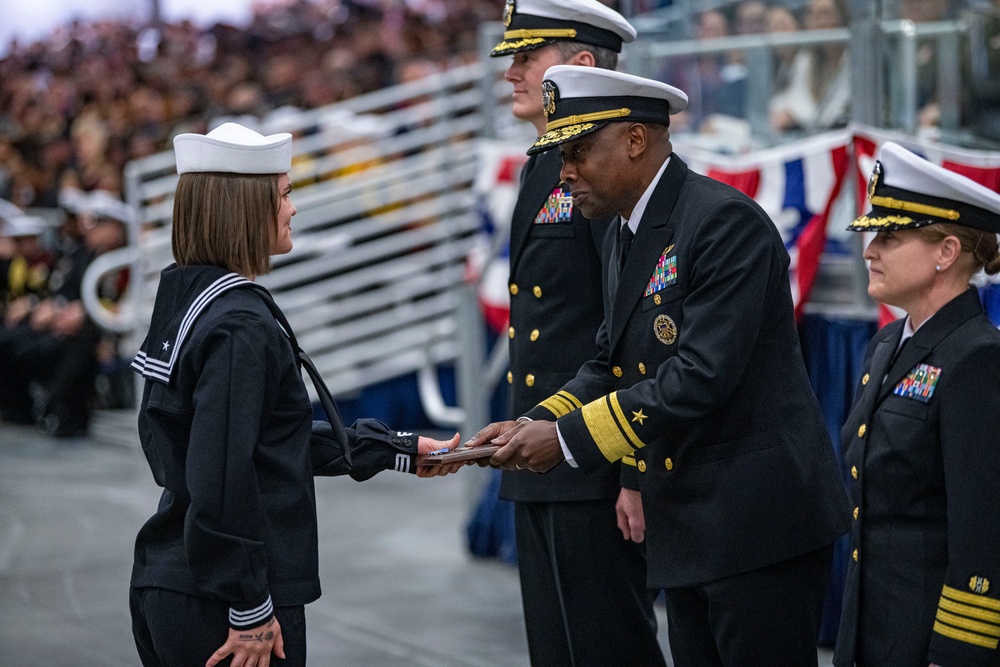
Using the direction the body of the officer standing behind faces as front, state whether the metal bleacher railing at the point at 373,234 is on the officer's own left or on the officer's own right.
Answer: on the officer's own right

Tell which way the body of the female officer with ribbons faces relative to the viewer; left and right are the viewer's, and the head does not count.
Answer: facing to the left of the viewer

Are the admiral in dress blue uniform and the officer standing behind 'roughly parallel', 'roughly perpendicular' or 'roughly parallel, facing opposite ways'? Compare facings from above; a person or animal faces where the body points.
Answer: roughly parallel

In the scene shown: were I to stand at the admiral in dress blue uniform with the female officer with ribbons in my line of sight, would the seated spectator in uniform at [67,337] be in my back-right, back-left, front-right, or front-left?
back-left

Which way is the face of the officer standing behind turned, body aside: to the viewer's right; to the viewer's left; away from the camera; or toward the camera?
to the viewer's left

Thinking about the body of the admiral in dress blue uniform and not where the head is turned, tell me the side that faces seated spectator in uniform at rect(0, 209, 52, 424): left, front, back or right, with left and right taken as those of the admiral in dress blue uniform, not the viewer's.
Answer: right

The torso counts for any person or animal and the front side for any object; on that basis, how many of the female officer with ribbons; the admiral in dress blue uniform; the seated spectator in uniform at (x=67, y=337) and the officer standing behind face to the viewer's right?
0

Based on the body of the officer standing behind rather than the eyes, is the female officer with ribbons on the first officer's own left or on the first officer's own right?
on the first officer's own left

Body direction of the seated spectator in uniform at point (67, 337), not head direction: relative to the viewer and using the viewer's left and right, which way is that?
facing the viewer and to the left of the viewer

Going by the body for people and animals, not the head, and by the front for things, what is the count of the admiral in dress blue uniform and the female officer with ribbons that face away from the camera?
0

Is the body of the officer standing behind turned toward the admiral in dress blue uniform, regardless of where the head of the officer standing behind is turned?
no

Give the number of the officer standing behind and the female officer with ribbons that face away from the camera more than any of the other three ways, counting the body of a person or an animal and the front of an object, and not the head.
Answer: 0

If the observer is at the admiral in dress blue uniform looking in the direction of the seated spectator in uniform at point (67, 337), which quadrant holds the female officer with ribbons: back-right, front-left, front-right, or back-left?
back-right

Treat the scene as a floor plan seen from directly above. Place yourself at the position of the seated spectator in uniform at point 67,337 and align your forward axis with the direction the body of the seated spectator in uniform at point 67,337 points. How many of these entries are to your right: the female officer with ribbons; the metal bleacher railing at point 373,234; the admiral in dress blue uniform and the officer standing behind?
0

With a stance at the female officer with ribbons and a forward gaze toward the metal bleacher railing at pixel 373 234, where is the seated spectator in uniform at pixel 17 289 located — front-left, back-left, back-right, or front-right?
front-left

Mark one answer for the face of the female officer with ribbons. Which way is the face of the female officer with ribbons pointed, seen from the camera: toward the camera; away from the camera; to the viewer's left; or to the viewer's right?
to the viewer's left
